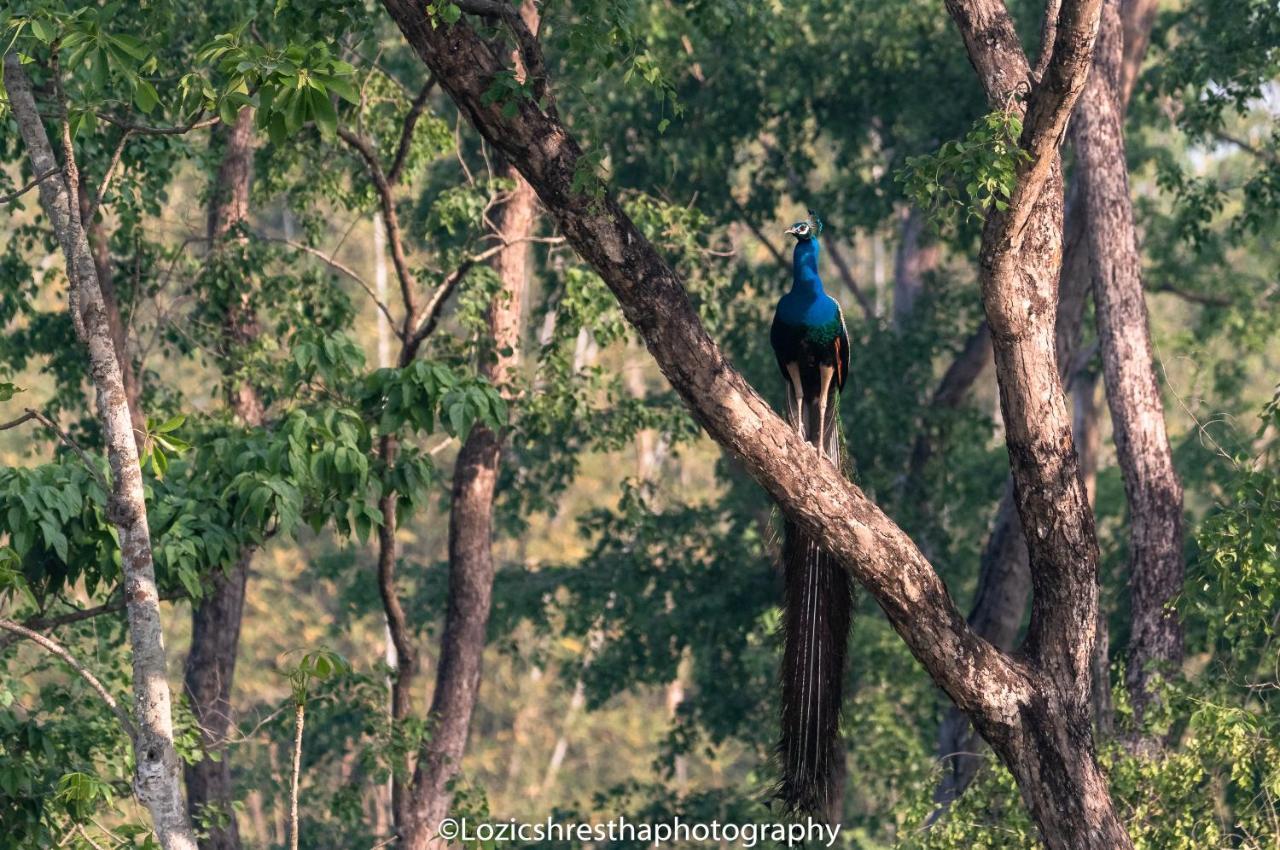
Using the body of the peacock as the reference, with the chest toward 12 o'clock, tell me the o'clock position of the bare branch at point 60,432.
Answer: The bare branch is roughly at 2 o'clock from the peacock.

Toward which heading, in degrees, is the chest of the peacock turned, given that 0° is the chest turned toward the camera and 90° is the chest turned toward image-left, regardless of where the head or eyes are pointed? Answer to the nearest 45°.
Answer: approximately 0°

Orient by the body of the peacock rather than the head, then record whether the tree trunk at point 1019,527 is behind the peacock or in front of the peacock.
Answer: behind

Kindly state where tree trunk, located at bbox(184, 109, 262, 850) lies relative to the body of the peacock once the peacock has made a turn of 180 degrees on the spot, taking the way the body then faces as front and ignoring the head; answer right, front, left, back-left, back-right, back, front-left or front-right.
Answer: front-left

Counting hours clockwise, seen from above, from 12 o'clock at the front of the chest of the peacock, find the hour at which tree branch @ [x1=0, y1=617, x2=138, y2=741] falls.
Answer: The tree branch is roughly at 2 o'clock from the peacock.

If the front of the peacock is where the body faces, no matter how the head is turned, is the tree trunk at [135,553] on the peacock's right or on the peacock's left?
on the peacock's right

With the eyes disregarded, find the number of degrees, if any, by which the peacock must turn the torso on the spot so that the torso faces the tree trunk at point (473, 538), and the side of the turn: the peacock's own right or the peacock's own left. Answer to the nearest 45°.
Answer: approximately 135° to the peacock's own right
